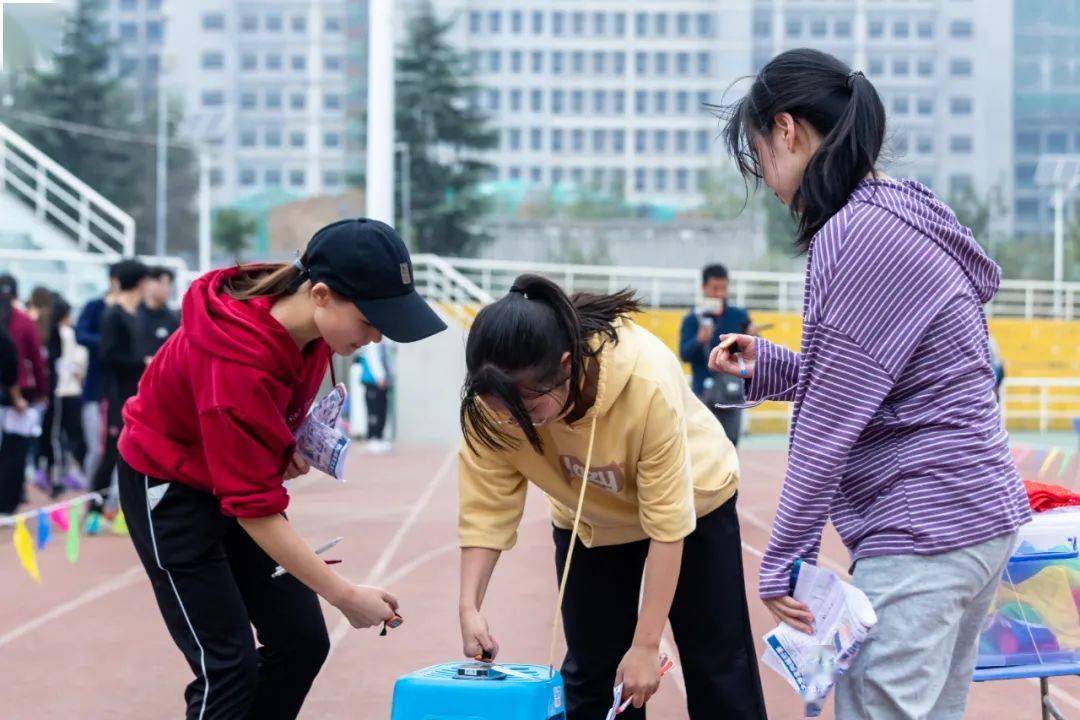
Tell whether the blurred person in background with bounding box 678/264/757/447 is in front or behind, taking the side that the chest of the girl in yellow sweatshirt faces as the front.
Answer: behind

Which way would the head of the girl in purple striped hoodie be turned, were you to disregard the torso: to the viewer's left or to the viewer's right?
to the viewer's left

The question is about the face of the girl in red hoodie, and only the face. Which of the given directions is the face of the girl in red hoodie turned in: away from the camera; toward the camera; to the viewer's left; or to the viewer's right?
to the viewer's right

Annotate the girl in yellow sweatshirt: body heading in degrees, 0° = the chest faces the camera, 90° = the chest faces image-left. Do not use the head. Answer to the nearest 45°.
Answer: approximately 45°

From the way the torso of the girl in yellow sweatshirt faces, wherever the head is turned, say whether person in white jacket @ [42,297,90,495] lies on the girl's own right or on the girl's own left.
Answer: on the girl's own right
